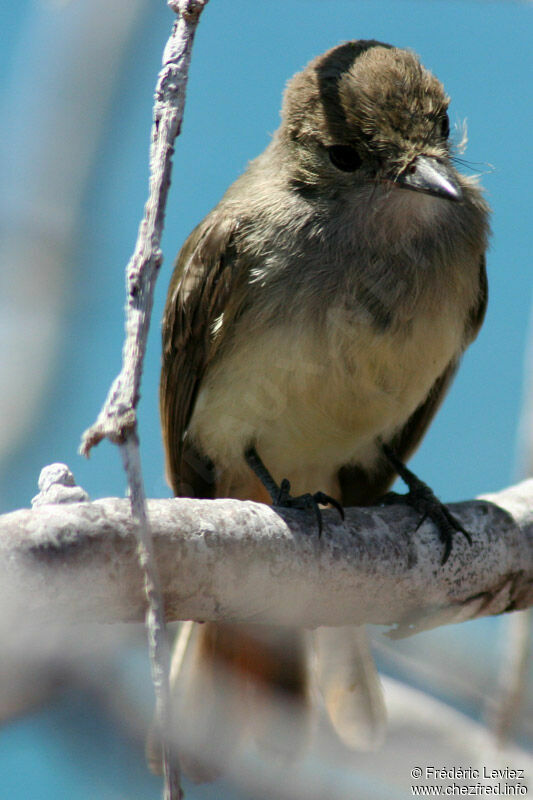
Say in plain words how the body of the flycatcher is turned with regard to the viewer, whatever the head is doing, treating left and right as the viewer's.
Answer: facing the viewer and to the right of the viewer

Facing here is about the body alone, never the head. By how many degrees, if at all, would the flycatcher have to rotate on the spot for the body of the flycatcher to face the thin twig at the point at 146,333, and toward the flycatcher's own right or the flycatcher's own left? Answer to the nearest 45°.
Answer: approximately 45° to the flycatcher's own right
